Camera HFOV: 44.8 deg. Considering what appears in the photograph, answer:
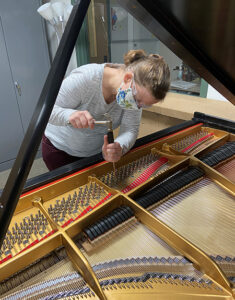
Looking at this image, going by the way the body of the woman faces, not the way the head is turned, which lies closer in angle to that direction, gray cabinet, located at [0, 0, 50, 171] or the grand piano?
the grand piano

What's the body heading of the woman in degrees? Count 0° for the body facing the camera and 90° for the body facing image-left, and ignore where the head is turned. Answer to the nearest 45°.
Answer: approximately 315°

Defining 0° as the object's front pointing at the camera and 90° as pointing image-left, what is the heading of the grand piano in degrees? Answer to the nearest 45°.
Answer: approximately 135°

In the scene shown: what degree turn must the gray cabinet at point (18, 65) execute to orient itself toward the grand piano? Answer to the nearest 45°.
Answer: approximately 45° to its right

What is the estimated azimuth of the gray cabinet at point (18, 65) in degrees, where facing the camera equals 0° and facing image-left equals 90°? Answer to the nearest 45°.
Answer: approximately 315°

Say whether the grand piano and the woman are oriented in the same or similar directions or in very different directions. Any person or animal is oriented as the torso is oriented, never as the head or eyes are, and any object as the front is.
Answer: very different directions

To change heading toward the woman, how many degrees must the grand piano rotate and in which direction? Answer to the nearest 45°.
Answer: approximately 45° to its right
